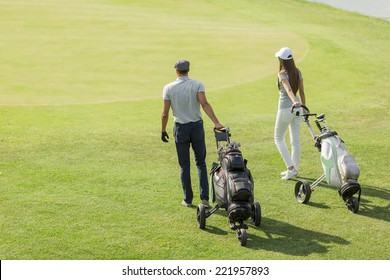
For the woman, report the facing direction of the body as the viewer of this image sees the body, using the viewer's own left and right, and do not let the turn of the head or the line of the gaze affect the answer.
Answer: facing away from the viewer and to the left of the viewer

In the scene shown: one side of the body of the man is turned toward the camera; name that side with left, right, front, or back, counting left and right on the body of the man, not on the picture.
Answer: back

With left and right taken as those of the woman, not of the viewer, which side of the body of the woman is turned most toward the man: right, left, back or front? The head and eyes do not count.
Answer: left

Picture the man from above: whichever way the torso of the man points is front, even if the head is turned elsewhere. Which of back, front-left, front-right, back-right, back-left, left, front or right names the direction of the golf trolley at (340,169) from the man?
right

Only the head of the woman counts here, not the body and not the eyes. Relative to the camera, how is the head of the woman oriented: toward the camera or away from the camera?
away from the camera
